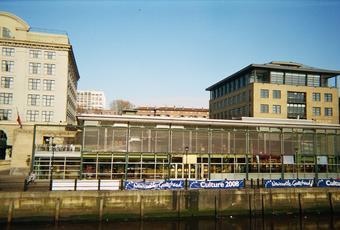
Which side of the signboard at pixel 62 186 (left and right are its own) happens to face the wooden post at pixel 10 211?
right

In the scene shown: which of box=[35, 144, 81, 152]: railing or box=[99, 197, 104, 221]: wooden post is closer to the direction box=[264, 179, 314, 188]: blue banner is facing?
the wooden post

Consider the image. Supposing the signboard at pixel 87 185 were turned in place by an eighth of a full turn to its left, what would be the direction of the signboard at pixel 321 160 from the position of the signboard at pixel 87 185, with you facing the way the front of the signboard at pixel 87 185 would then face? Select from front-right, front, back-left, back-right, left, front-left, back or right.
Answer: front-left

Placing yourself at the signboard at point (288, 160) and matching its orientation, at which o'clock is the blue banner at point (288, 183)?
The blue banner is roughly at 12 o'clock from the signboard.

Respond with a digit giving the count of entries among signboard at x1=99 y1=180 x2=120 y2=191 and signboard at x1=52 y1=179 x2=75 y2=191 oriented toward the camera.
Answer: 2

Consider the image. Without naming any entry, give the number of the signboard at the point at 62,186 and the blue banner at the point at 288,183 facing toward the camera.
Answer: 2

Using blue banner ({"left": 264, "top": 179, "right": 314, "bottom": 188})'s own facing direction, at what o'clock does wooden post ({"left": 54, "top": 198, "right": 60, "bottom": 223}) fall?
The wooden post is roughly at 2 o'clock from the blue banner.

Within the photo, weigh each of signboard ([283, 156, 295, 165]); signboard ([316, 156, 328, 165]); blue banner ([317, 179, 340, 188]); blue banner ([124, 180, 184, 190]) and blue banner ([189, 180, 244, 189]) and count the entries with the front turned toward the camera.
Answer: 5

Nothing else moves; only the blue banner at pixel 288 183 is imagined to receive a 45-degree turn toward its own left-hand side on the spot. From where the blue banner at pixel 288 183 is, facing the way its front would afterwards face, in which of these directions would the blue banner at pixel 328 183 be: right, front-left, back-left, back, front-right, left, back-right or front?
left

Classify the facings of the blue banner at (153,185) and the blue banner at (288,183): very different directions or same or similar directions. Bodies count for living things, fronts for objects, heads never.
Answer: same or similar directions

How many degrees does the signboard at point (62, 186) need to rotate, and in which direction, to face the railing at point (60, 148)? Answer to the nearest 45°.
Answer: approximately 180°

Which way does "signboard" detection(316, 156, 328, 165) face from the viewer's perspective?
toward the camera

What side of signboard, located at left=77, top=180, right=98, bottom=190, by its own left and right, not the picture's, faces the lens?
front

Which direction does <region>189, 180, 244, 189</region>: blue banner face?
toward the camera

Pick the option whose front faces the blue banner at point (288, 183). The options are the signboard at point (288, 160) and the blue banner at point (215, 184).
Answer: the signboard

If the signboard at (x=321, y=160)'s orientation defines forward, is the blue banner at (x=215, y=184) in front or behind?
in front
